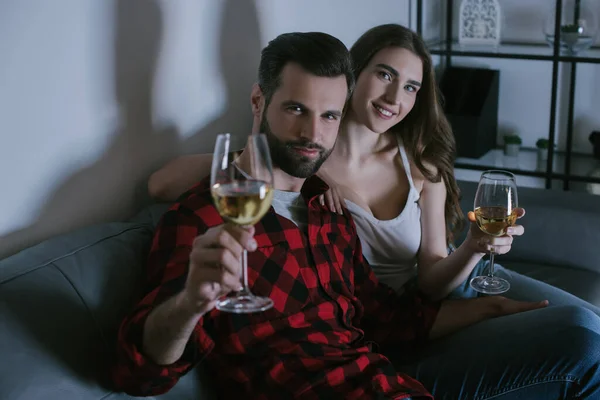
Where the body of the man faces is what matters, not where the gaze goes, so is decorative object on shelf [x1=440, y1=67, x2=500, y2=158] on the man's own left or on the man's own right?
on the man's own left

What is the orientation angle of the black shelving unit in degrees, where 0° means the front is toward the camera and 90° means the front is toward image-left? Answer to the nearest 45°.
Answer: approximately 0°

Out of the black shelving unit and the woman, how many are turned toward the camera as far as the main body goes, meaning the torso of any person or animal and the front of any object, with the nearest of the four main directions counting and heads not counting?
2

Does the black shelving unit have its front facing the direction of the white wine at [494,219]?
yes

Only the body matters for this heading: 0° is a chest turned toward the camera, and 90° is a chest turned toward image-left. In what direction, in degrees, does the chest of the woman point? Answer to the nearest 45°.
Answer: approximately 0°

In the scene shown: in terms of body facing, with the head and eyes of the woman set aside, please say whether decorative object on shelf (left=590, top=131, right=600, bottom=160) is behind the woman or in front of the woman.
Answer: behind

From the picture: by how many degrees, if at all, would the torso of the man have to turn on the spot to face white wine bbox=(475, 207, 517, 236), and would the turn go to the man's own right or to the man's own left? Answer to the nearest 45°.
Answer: approximately 45° to the man's own left

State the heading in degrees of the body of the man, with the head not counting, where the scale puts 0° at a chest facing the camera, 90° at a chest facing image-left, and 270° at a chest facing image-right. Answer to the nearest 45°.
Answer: approximately 315°
